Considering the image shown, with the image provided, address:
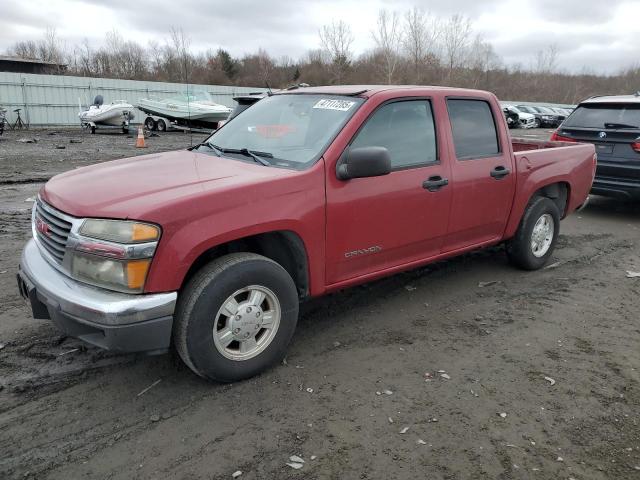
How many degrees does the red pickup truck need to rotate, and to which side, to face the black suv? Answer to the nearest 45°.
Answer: approximately 180°

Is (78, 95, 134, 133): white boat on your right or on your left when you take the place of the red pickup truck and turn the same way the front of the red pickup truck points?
on your right

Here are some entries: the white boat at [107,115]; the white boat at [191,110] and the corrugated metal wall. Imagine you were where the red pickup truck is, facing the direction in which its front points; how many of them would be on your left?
0

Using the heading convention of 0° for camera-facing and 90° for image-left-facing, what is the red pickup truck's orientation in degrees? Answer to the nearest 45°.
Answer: approximately 45°

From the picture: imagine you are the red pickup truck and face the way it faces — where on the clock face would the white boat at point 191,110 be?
The white boat is roughly at 4 o'clock from the red pickup truck.

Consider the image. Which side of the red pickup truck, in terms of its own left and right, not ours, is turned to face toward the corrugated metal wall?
right

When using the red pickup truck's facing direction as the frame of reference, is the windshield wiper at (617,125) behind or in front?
behind
